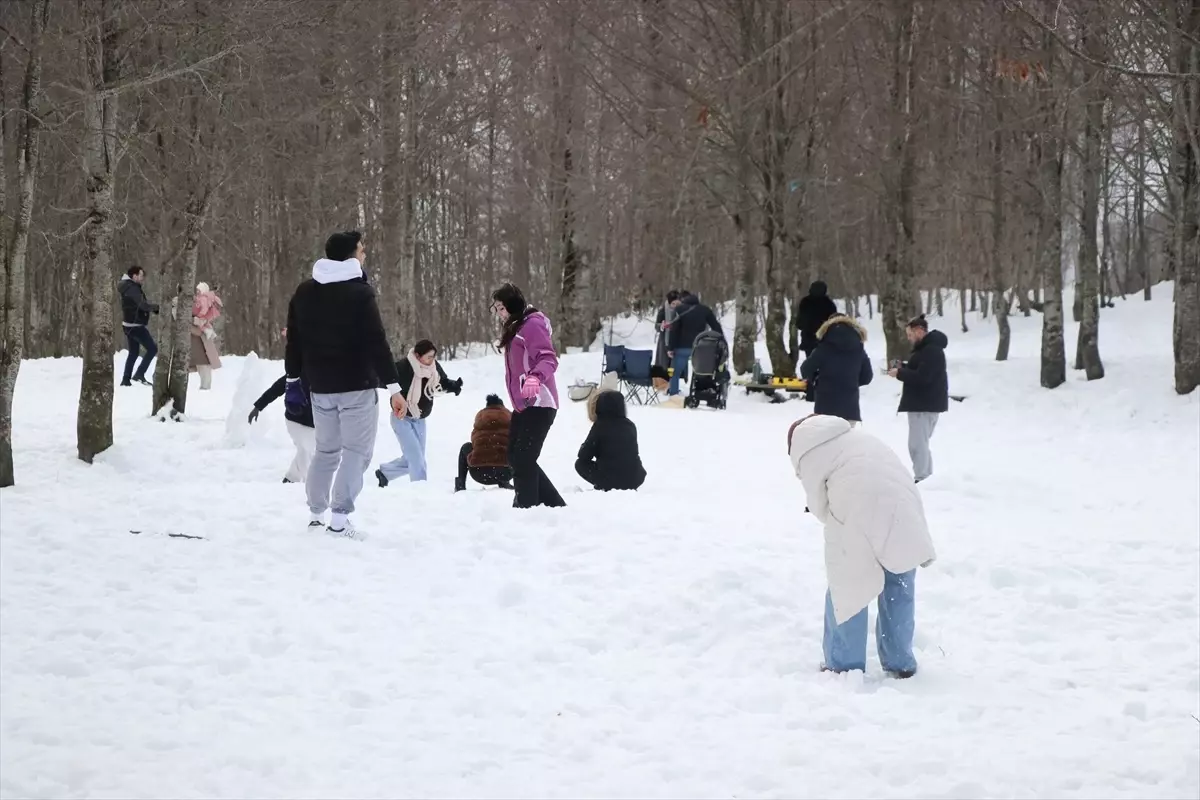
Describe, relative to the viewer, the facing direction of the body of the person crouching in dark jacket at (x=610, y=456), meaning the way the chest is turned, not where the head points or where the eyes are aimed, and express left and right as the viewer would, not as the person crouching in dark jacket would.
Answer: facing away from the viewer

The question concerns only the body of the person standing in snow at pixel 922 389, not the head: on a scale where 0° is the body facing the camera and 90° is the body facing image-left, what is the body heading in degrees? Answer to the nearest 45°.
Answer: approximately 90°

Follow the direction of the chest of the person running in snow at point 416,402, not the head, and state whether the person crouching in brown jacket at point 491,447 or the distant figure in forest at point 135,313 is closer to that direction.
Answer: the person crouching in brown jacket

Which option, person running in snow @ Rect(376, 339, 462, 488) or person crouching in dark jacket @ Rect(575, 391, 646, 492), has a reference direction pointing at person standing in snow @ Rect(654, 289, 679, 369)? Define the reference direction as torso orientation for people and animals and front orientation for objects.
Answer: the person crouching in dark jacket

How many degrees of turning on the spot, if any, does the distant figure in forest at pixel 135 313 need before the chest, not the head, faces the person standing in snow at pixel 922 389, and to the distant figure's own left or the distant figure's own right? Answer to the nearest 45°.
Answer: approximately 45° to the distant figure's own right

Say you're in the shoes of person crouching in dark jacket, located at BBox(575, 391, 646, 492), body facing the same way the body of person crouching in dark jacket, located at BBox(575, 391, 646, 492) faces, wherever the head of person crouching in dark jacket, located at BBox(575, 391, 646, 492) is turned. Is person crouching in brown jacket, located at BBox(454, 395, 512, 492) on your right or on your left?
on your left

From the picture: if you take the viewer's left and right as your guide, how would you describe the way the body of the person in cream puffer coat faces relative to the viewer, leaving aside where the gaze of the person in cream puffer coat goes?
facing away from the viewer and to the left of the viewer

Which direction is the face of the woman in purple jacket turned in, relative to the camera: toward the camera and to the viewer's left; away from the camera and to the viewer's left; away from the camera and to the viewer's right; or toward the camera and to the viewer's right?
toward the camera and to the viewer's left

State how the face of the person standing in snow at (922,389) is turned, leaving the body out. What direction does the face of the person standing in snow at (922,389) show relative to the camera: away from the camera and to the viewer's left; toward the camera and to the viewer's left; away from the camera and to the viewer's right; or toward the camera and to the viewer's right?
toward the camera and to the viewer's left

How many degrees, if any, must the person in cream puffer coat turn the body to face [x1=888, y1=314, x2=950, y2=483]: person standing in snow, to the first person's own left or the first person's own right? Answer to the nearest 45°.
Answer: approximately 45° to the first person's own right

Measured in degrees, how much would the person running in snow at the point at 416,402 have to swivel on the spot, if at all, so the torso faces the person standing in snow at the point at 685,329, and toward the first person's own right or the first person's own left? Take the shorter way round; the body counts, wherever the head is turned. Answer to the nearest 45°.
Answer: approximately 90° to the first person's own left

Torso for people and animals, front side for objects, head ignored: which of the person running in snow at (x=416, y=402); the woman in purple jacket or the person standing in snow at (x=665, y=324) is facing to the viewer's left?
the woman in purple jacket

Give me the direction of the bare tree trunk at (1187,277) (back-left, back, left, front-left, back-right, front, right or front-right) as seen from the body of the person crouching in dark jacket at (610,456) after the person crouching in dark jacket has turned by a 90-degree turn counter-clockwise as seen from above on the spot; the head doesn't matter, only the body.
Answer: back-right

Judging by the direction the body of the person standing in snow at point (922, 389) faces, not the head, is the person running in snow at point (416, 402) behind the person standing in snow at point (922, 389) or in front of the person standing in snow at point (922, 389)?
in front

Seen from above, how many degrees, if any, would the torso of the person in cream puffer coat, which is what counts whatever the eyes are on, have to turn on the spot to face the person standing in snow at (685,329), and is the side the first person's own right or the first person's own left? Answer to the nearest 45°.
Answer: approximately 45° to the first person's own right

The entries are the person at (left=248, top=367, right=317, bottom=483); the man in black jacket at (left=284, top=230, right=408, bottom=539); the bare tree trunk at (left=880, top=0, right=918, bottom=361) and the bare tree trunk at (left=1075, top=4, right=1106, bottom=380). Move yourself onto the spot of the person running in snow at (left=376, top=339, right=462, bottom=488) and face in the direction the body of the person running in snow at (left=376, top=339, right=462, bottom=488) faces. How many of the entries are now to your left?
2

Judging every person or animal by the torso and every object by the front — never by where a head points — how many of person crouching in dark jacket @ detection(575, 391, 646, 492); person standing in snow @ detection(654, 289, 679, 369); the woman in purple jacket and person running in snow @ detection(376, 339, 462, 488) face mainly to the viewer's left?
1

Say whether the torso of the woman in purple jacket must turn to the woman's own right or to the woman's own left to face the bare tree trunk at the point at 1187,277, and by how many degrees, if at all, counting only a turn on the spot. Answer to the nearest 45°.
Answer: approximately 135° to the woman's own right

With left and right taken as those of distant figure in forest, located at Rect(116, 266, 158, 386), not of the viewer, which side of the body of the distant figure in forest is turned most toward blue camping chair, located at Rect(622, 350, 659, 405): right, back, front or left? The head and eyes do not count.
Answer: front
